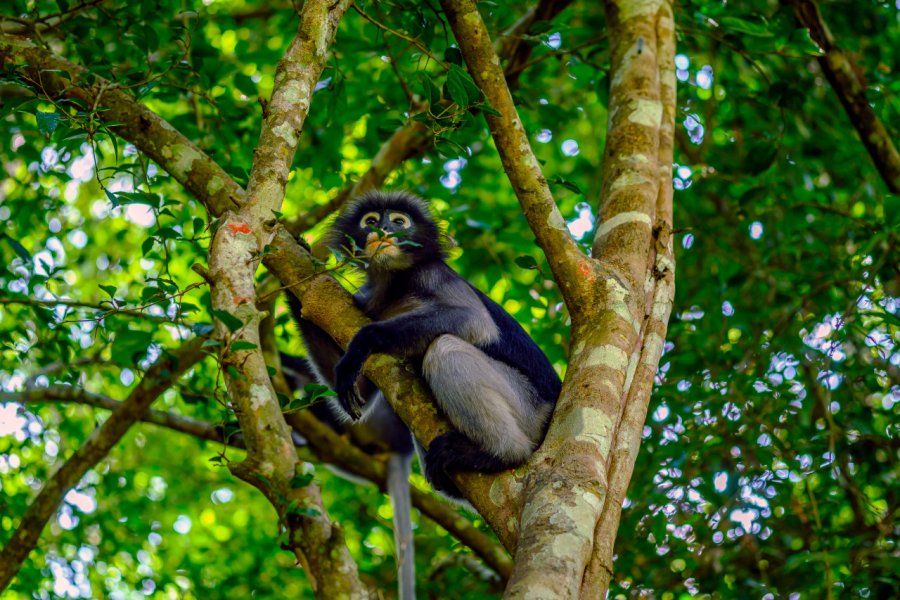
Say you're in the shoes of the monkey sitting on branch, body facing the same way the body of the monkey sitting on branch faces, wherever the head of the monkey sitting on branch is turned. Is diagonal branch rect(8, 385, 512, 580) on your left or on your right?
on your right

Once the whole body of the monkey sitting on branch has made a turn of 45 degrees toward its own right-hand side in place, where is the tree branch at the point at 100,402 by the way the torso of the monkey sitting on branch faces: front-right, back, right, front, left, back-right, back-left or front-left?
front

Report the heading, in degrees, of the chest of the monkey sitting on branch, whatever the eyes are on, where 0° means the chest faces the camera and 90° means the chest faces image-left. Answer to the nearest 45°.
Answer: approximately 90°
